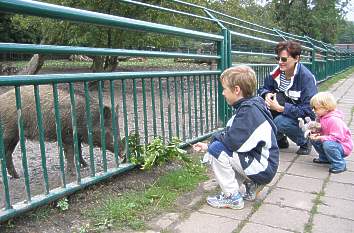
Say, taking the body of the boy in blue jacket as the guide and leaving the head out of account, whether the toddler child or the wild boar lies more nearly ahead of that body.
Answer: the wild boar

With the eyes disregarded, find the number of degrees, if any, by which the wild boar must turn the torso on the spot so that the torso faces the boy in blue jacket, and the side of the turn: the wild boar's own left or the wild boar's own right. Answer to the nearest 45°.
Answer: approximately 45° to the wild boar's own right

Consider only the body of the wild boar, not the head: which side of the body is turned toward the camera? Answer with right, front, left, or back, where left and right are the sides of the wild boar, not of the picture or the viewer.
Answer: right

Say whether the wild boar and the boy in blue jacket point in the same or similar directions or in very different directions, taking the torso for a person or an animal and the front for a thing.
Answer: very different directions

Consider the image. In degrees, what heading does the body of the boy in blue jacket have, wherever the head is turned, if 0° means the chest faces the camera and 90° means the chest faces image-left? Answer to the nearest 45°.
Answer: approximately 90°

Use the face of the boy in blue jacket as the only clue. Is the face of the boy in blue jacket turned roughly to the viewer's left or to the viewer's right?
to the viewer's left

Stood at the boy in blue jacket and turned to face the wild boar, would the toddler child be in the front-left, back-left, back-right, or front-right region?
back-right

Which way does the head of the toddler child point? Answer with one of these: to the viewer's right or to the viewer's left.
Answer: to the viewer's left

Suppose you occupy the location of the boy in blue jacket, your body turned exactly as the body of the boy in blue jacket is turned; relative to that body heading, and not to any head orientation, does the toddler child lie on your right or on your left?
on your right

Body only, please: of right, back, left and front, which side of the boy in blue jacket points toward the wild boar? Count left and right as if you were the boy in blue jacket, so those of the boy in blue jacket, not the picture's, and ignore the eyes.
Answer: front
